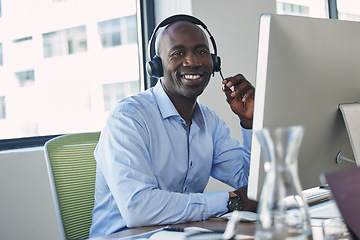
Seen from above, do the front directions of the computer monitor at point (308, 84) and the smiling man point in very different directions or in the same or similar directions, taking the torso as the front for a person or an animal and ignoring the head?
very different directions

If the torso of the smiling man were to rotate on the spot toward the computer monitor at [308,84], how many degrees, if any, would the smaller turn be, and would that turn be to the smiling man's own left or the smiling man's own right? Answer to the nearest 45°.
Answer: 0° — they already face it

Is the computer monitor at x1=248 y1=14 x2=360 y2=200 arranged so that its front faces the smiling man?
yes

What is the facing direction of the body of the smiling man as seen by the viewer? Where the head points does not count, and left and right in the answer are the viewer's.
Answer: facing the viewer and to the right of the viewer

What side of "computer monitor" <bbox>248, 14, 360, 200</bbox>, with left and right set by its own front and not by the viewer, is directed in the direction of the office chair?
front
